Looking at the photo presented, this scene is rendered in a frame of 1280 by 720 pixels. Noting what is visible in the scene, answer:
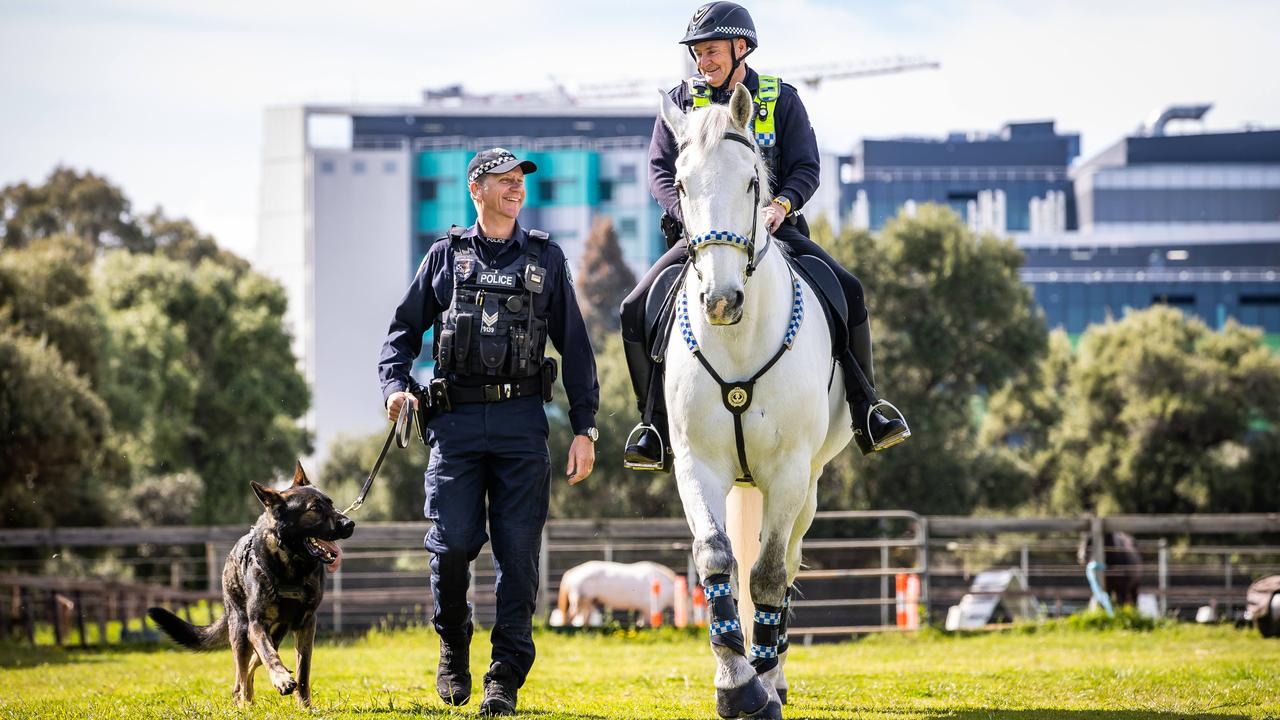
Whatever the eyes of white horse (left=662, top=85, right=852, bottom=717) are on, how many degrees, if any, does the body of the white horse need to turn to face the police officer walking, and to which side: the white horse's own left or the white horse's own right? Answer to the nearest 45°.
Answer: approximately 90° to the white horse's own right

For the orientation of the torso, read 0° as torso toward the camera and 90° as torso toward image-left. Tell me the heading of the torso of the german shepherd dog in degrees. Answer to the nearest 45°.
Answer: approximately 315°

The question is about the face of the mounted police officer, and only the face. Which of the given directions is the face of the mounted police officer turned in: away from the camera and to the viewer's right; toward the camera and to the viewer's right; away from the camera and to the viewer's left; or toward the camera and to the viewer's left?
toward the camera and to the viewer's left

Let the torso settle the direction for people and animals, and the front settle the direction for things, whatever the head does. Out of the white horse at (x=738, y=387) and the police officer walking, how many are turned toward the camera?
2

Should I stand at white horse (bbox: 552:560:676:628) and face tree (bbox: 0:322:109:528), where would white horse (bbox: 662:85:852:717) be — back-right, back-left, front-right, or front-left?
back-left

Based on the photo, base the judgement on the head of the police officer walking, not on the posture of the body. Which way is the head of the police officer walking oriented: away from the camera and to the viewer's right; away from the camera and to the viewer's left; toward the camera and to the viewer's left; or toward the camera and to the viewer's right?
toward the camera and to the viewer's right

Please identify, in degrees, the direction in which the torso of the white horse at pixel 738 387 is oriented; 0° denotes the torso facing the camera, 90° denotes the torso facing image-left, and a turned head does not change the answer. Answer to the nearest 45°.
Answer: approximately 0°

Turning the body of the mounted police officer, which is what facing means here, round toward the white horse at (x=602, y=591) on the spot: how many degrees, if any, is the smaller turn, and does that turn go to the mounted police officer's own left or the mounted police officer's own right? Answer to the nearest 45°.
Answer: approximately 180°

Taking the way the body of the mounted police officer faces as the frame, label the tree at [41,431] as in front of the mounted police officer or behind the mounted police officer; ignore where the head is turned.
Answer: behind

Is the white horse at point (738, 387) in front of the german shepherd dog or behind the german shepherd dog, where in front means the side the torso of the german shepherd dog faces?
in front

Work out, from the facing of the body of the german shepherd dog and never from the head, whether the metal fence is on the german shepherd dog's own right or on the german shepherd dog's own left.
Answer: on the german shepherd dog's own left
